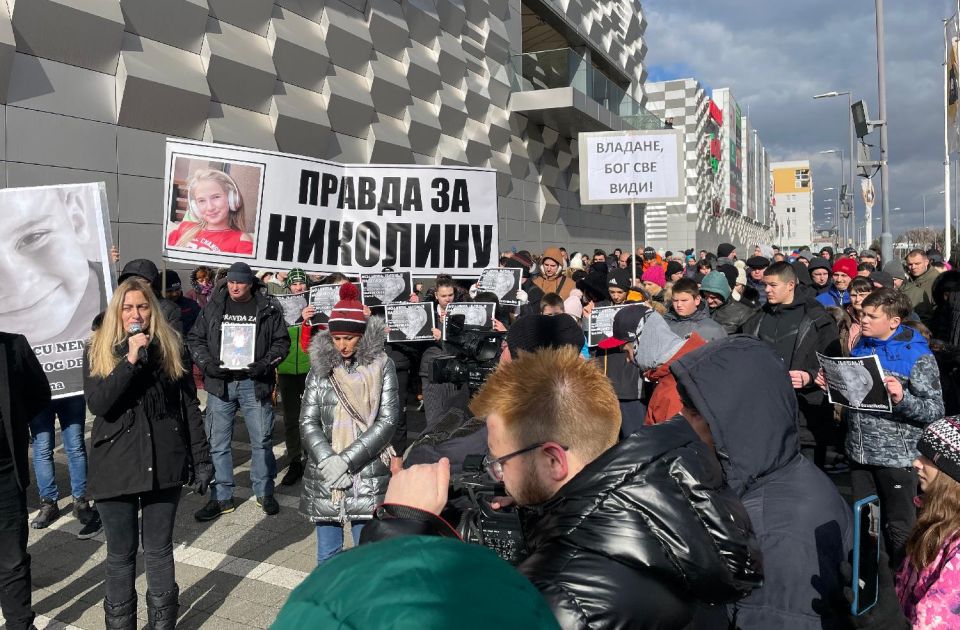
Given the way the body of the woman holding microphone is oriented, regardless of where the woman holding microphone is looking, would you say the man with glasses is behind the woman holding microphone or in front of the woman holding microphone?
in front

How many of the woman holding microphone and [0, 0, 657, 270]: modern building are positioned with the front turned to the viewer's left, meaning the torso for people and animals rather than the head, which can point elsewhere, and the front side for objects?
0

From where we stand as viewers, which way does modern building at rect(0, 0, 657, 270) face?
facing the viewer and to the right of the viewer

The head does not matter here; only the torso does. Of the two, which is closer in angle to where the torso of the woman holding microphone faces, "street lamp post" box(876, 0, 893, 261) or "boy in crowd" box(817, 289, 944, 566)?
the boy in crowd

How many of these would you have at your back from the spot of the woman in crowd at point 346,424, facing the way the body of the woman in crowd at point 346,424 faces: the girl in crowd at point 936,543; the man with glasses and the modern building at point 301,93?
1

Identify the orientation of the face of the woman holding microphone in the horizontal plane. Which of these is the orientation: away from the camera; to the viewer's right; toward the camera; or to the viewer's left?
toward the camera

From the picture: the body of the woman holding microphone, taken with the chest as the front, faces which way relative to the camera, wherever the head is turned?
toward the camera

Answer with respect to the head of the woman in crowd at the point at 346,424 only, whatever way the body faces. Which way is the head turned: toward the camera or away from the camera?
toward the camera

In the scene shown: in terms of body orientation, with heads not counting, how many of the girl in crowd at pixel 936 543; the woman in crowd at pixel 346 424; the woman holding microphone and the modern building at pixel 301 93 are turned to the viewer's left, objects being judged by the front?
1

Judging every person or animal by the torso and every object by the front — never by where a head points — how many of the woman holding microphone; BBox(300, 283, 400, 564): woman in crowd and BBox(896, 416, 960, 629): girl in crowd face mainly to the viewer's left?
1

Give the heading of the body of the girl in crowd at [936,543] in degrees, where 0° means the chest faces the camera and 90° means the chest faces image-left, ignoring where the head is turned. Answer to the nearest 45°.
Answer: approximately 90°

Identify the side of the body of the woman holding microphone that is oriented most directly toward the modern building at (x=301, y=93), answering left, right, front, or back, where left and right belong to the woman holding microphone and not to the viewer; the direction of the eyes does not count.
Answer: back
